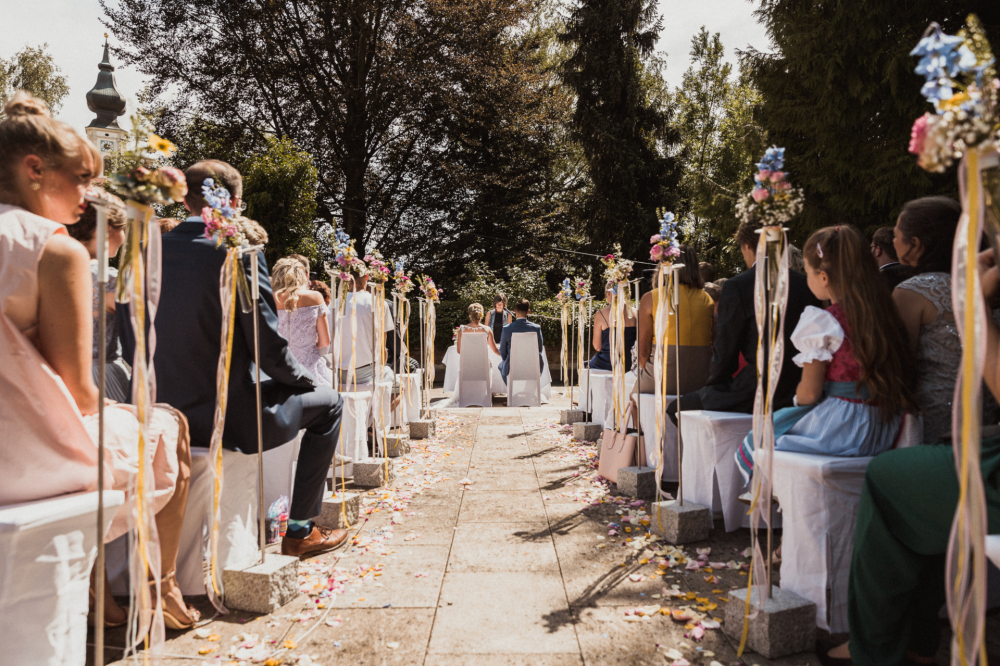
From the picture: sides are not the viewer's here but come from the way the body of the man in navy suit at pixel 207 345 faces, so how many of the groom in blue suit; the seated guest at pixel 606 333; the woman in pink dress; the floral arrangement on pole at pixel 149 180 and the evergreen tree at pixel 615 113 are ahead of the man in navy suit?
3

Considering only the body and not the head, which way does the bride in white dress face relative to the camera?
away from the camera

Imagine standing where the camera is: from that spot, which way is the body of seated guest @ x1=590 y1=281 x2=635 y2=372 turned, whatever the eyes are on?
away from the camera

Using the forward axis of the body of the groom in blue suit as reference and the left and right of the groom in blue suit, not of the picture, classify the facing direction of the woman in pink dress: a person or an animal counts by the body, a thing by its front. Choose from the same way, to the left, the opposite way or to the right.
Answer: the same way

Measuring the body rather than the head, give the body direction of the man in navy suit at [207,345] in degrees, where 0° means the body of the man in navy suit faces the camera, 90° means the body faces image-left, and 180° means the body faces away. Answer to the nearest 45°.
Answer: approximately 225°

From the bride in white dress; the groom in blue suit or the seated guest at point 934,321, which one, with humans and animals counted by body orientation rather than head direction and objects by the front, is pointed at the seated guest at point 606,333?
the seated guest at point 934,321

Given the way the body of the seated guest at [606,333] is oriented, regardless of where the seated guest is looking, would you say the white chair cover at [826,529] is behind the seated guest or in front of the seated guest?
behind

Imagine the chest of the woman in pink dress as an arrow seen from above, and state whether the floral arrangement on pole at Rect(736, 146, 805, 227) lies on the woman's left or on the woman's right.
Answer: on the woman's right

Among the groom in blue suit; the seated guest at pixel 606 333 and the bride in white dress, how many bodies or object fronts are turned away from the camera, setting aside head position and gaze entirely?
3

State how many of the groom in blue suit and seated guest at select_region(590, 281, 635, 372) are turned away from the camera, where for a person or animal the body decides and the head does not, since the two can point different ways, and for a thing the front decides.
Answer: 2

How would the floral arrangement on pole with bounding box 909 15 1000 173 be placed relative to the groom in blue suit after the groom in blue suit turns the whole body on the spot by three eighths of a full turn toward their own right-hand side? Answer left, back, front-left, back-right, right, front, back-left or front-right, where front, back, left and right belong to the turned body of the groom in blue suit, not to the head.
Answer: front-right

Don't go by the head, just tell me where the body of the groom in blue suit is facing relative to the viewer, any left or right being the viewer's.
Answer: facing away from the viewer

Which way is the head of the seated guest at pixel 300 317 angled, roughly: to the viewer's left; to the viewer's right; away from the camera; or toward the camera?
away from the camera

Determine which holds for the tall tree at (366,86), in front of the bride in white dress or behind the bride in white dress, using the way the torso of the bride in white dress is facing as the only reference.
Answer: in front

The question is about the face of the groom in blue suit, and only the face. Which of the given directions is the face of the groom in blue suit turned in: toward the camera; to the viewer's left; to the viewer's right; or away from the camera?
away from the camera

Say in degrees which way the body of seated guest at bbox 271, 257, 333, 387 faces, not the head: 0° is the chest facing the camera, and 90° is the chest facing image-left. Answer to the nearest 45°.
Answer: approximately 225°

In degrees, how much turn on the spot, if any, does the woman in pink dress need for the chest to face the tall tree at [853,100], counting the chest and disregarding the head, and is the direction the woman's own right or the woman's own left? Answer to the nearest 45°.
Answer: approximately 45° to the woman's own right

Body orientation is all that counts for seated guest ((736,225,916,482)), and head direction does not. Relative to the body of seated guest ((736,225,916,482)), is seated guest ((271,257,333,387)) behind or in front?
in front

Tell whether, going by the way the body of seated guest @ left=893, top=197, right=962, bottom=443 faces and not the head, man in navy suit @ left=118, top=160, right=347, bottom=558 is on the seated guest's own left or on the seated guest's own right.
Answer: on the seated guest's own left

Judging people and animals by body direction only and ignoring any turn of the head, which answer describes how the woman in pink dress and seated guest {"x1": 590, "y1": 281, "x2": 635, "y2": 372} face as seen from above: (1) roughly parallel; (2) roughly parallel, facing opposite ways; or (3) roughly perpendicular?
roughly parallel
